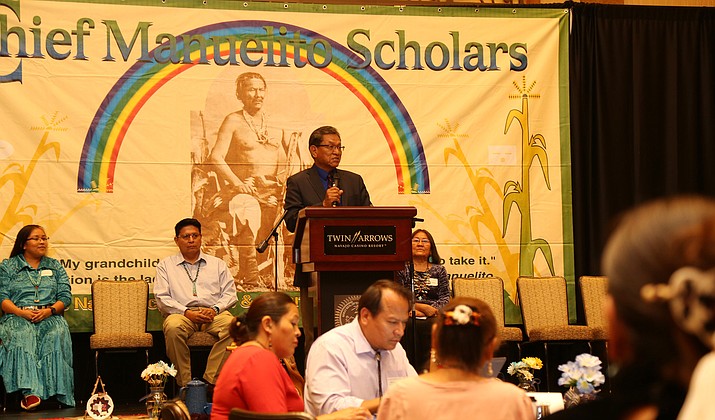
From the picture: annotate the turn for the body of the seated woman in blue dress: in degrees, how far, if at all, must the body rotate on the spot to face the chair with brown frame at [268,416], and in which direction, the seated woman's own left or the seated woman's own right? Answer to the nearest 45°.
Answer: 0° — they already face it

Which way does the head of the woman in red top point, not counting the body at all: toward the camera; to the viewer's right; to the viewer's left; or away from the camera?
to the viewer's right

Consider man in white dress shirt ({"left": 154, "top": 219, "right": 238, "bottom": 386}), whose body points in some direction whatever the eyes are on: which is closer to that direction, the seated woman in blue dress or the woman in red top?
the woman in red top

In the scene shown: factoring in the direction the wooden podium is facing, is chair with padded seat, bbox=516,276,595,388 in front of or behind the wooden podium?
behind

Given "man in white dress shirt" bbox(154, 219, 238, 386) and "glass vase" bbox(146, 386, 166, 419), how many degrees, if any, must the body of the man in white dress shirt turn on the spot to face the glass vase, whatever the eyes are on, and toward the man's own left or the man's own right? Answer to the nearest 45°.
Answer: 0° — they already face it

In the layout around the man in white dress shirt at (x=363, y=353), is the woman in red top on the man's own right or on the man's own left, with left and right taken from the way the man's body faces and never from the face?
on the man's own right

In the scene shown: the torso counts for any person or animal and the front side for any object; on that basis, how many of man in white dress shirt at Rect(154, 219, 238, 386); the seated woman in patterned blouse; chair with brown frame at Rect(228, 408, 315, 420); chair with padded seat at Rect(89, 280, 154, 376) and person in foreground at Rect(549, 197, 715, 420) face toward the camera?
3

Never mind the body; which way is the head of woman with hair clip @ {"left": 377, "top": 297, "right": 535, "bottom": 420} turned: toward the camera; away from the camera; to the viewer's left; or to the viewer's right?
away from the camera

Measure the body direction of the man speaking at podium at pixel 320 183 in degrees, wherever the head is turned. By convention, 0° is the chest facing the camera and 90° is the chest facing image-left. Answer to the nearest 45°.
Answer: approximately 315°

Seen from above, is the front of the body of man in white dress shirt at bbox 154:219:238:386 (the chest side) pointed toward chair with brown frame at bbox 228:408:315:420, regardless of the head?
yes
